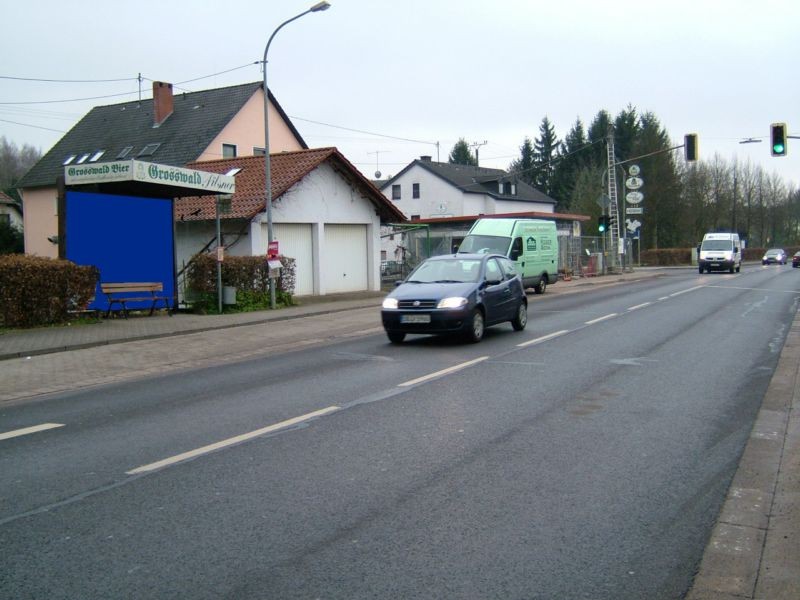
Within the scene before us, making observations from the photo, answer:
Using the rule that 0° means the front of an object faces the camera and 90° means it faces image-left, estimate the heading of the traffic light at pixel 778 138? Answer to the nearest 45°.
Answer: approximately 0°

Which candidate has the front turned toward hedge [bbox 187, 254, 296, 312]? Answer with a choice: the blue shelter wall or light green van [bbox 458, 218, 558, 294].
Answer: the light green van

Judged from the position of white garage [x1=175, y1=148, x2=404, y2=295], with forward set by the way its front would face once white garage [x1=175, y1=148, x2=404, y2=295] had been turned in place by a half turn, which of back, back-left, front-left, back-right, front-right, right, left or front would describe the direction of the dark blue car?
back-left

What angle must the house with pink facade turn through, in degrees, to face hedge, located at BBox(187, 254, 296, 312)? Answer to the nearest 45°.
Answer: approximately 45° to its right

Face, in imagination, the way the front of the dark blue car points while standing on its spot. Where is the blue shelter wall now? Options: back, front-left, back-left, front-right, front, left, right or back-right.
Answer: right

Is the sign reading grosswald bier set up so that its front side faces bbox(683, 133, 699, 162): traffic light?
no

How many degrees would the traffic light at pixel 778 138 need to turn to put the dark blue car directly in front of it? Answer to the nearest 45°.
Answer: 0° — it already faces it

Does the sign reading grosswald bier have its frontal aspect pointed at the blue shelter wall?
no

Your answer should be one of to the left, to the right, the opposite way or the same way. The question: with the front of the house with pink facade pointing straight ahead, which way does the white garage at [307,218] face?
the same way

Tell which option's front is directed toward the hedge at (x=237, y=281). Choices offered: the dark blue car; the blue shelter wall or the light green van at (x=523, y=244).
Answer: the light green van

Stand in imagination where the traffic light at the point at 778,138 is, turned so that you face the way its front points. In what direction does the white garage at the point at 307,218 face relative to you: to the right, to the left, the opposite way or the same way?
to the left

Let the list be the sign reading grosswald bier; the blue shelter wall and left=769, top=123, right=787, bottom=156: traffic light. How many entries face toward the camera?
3

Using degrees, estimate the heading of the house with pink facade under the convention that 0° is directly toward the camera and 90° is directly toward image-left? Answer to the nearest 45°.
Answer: approximately 315°

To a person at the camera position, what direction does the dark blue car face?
facing the viewer and to the left of the viewer

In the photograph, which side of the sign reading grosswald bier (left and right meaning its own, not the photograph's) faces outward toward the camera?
front
